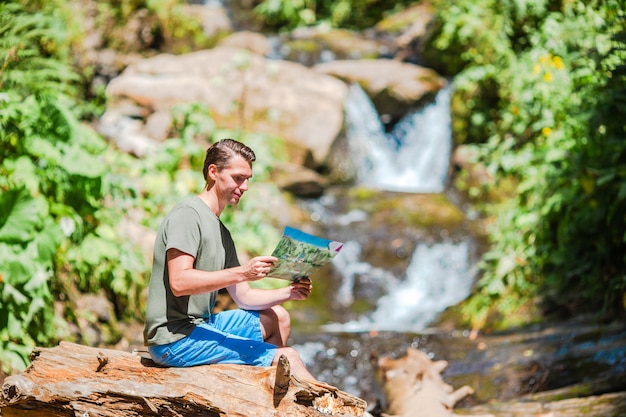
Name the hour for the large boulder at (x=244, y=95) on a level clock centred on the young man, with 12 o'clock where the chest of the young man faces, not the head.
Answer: The large boulder is roughly at 9 o'clock from the young man.

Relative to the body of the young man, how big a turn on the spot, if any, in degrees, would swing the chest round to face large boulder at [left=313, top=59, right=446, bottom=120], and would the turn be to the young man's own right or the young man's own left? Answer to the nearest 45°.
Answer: approximately 90° to the young man's own left

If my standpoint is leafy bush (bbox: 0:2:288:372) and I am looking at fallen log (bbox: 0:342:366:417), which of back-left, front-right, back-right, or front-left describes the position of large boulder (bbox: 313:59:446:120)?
back-left

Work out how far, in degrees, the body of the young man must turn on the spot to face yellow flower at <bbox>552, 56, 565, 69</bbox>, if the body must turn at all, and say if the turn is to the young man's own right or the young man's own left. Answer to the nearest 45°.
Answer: approximately 45° to the young man's own left

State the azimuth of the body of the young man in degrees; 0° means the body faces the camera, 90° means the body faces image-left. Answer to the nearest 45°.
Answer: approximately 270°

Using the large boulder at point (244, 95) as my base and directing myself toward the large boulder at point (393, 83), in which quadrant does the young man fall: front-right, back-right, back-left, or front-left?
back-right

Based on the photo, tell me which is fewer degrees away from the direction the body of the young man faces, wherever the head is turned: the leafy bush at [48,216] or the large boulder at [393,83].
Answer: the large boulder

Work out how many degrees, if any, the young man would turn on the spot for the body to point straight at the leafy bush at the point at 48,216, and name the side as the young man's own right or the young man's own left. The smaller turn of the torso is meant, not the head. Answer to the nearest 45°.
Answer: approximately 135° to the young man's own left
